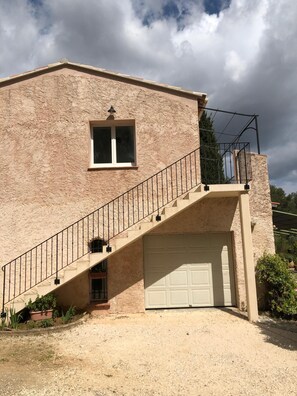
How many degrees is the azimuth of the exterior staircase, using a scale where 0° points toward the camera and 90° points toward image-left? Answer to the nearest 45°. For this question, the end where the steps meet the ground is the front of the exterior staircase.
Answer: approximately 90°

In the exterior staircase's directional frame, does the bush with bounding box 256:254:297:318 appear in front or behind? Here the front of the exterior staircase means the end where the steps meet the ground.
behind

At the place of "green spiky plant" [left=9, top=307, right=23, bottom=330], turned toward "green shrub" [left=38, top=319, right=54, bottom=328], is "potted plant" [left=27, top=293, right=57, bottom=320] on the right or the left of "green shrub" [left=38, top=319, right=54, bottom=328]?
left
